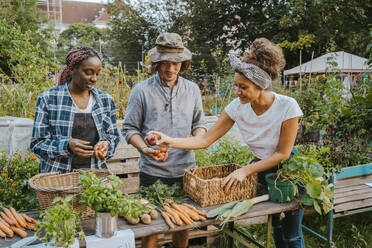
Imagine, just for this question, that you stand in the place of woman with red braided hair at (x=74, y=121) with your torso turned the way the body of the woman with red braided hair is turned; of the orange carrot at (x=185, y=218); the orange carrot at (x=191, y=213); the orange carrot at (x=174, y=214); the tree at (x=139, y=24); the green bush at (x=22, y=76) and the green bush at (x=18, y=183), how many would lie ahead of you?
3

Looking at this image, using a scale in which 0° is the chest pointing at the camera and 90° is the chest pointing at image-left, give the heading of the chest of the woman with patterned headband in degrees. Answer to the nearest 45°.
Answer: approximately 45°

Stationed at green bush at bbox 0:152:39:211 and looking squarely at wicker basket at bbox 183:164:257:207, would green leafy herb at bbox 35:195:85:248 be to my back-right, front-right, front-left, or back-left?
front-right

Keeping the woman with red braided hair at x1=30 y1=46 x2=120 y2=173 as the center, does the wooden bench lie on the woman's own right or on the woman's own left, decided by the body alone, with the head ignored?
on the woman's own left

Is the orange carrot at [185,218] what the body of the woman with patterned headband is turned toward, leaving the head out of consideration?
yes

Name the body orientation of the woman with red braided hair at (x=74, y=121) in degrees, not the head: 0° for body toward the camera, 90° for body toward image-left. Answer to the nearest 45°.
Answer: approximately 315°

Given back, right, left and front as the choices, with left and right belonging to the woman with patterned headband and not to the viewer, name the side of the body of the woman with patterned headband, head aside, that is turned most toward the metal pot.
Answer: front

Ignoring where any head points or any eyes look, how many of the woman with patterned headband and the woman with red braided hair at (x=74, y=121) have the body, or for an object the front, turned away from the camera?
0

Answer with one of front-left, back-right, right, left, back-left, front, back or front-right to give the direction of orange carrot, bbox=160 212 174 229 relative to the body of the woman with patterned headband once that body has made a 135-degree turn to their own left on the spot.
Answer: back-right

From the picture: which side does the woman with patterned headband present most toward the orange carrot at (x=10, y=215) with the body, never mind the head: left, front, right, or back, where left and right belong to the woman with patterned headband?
front

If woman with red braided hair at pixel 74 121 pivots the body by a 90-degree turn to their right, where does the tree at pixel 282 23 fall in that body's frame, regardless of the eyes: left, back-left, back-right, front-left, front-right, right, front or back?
back

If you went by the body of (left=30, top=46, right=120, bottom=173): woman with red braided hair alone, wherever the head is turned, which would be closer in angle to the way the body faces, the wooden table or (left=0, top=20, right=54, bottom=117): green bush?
the wooden table

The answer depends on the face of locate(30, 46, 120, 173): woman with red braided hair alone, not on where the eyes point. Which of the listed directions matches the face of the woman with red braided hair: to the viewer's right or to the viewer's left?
to the viewer's right
